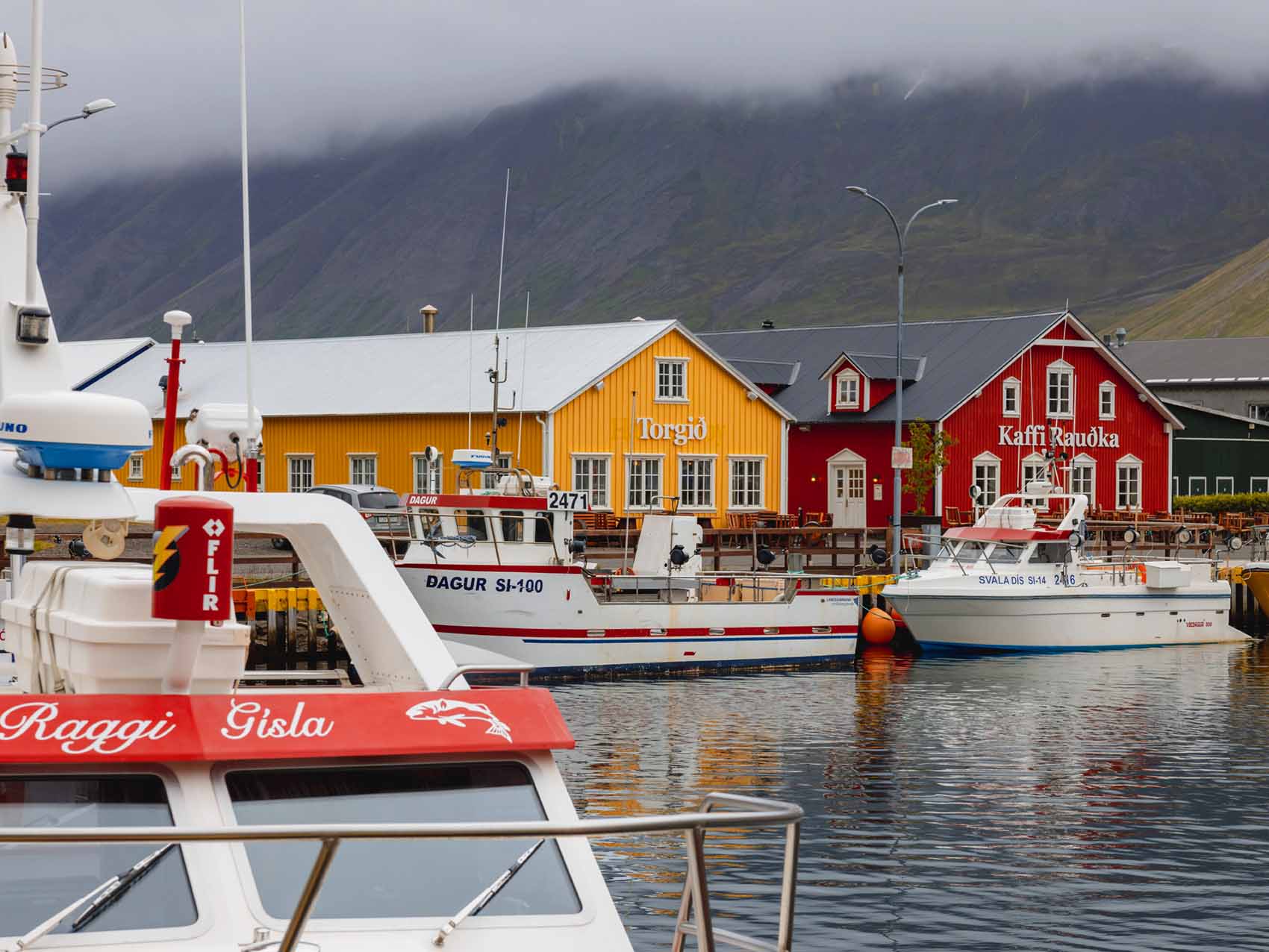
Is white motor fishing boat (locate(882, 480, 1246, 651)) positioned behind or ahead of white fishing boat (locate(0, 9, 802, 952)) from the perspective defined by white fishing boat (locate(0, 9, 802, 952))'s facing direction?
behind

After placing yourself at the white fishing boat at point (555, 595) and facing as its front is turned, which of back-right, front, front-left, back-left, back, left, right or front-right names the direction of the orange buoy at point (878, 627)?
back-right

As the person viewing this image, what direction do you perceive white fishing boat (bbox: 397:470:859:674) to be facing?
facing to the left of the viewer

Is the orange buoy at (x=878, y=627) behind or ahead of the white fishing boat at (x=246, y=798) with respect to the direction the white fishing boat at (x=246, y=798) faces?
behind

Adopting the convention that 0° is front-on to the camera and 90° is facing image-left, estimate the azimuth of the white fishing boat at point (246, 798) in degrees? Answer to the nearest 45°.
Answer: approximately 0°

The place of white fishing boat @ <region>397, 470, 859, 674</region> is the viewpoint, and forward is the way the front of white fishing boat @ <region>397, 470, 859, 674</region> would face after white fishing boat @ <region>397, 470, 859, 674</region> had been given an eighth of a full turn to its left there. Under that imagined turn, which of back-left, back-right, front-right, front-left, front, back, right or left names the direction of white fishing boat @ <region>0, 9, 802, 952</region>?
front-left
